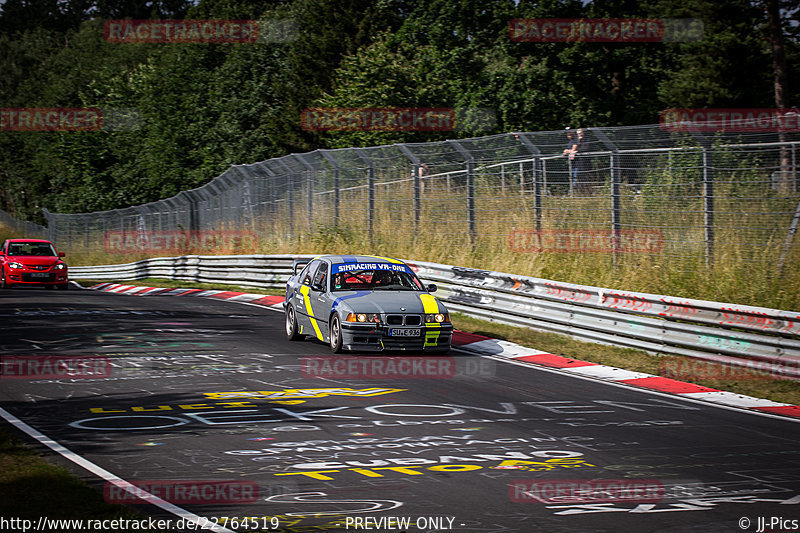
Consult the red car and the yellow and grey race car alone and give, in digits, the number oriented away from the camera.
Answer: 0

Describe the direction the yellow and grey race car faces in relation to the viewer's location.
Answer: facing the viewer and to the right of the viewer

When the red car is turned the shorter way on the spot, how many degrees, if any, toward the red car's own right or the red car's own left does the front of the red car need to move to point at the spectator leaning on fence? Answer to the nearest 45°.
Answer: approximately 45° to the red car's own left

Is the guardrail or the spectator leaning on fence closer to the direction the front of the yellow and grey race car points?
the guardrail

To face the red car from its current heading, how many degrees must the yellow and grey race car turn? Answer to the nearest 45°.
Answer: approximately 180°

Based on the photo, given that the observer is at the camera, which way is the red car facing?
facing the viewer

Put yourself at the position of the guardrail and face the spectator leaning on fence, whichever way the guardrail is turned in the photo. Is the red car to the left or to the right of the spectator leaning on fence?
left

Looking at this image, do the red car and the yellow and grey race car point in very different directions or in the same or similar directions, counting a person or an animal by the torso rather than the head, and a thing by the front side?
same or similar directions
